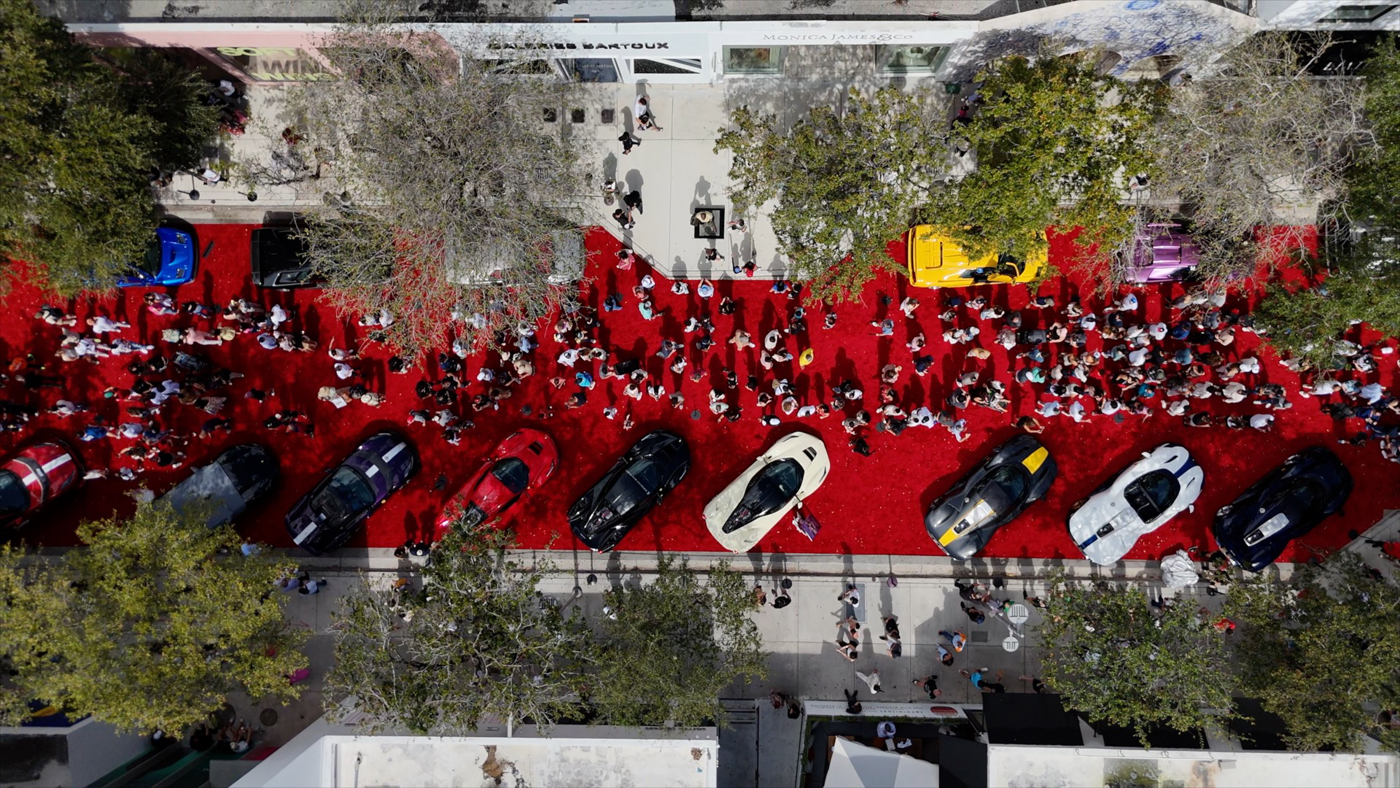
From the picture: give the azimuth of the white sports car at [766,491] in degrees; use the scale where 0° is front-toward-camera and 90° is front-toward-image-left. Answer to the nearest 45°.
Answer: approximately 225°

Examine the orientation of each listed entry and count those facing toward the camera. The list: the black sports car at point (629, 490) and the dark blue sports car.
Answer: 0

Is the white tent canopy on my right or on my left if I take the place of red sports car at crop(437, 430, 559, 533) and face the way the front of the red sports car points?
on my right

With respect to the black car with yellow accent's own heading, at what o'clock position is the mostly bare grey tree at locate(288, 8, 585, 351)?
The mostly bare grey tree is roughly at 7 o'clock from the black car with yellow accent.

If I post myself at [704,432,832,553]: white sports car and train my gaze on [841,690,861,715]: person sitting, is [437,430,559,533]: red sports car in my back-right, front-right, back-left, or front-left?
back-right

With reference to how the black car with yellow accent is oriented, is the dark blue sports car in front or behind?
in front
